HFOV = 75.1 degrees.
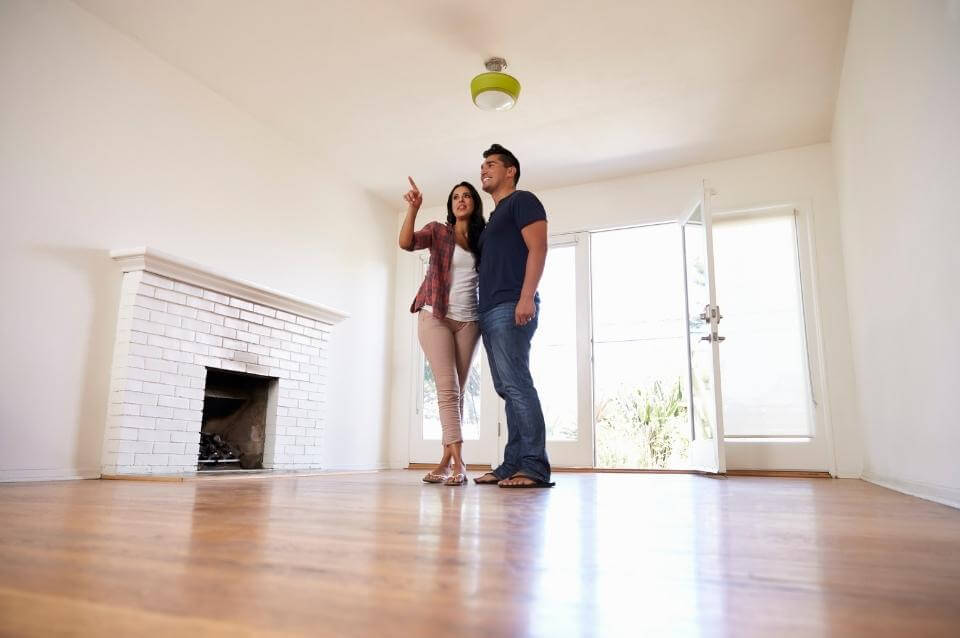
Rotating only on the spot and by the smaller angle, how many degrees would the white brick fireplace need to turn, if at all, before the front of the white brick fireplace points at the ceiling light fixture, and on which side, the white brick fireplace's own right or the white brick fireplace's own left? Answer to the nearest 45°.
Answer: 0° — it already faces it

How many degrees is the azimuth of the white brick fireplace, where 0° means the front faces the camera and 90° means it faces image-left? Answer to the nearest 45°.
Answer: approximately 315°

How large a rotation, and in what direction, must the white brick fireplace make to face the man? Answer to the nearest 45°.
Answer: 0° — it already faces them

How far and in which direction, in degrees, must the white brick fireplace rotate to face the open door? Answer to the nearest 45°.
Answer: approximately 45° to its left
